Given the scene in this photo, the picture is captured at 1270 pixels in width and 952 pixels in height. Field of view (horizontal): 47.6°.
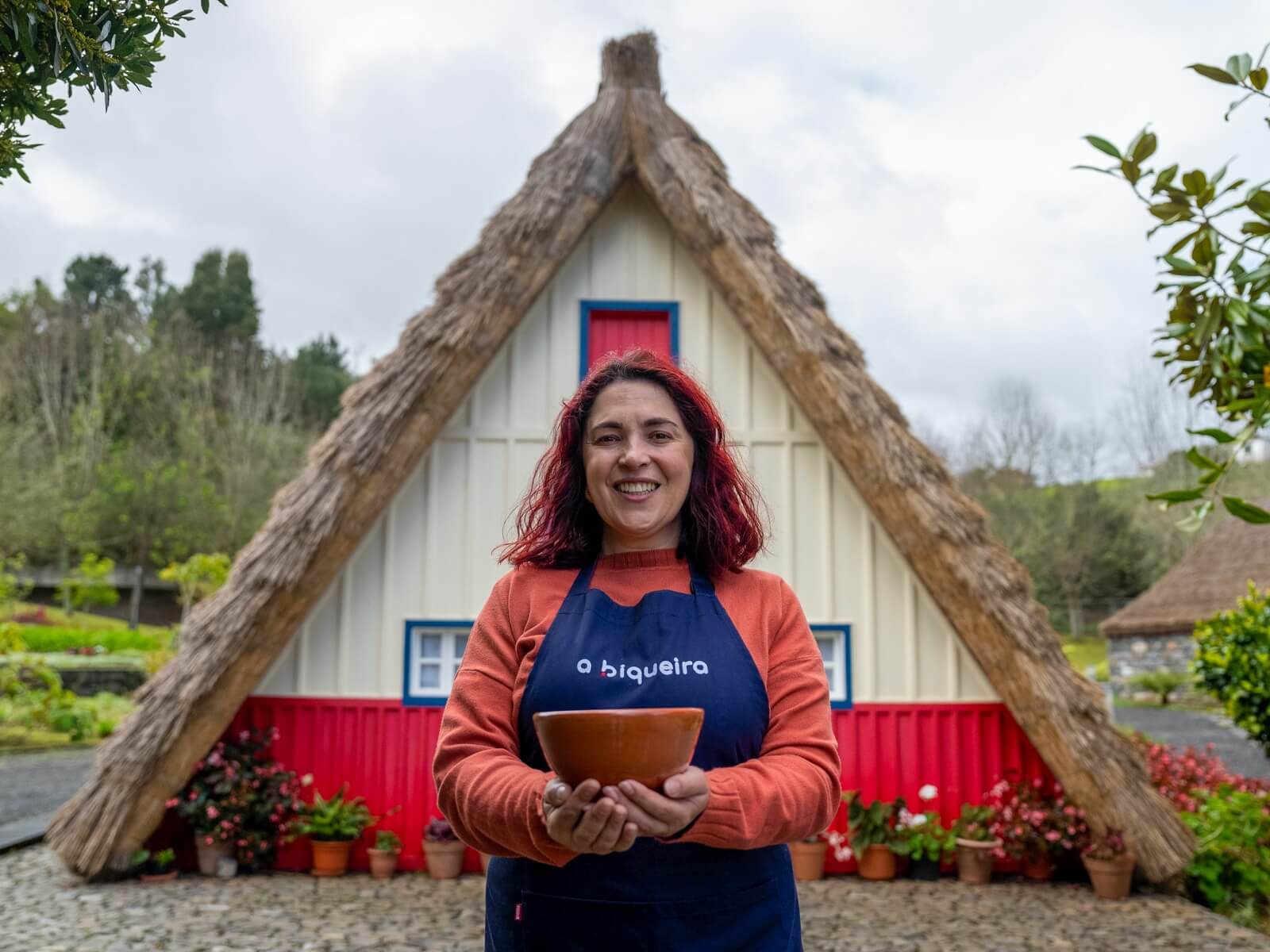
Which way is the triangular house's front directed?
toward the camera

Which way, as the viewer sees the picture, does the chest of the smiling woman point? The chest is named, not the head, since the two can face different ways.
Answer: toward the camera

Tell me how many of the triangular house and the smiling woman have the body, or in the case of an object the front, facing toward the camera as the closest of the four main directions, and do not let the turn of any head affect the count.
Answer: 2

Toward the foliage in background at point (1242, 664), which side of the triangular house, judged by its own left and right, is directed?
left

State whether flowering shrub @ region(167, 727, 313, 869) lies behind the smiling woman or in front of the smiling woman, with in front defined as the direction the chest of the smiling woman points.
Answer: behind

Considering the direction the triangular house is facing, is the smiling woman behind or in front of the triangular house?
in front

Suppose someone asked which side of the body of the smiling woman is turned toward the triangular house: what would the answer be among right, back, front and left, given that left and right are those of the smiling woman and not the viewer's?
back

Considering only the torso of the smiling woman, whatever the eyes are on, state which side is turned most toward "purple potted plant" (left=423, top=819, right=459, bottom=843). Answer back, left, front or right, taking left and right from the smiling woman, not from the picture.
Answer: back

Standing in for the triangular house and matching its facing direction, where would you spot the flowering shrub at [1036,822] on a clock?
The flowering shrub is roughly at 9 o'clock from the triangular house.

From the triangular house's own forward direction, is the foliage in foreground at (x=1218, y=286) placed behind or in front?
in front

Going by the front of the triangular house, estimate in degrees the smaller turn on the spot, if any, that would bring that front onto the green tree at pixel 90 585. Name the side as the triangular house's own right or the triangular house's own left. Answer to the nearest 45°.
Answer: approximately 135° to the triangular house's own right
